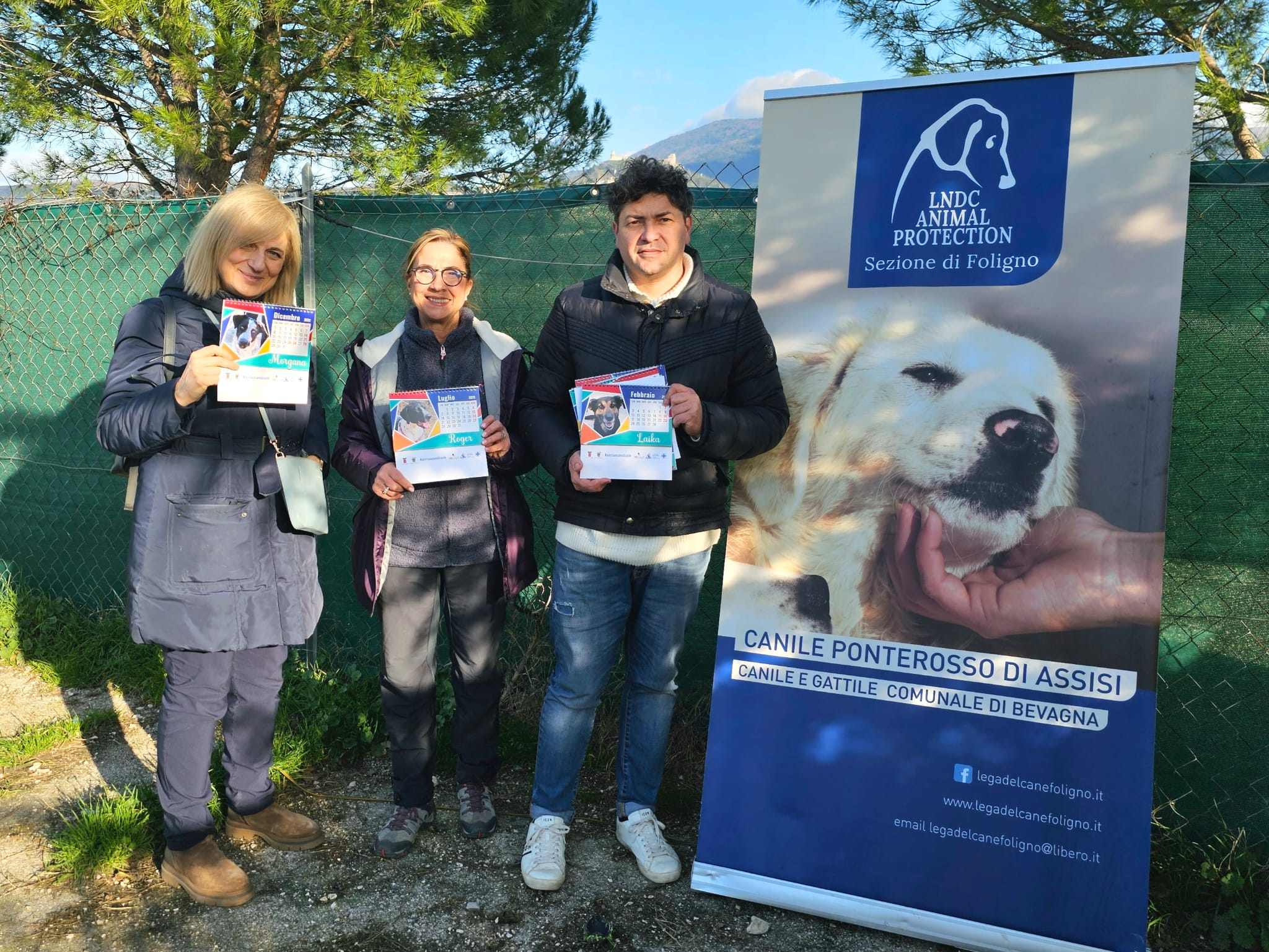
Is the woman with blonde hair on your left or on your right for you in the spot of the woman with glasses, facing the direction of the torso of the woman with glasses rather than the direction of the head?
on your right

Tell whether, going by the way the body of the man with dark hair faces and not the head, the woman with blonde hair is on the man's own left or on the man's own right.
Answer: on the man's own right

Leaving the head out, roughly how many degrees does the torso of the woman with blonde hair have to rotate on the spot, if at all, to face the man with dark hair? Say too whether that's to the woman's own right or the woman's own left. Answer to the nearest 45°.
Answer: approximately 45° to the woman's own left

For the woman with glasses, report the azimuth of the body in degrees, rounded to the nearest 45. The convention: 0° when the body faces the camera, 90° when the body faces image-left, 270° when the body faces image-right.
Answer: approximately 0°

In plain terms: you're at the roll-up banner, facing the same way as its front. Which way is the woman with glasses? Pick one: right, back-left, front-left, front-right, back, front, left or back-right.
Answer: right

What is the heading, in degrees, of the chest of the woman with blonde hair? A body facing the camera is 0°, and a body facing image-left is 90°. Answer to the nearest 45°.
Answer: approximately 315°

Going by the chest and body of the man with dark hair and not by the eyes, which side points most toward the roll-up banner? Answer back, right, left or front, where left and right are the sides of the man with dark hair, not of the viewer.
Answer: left

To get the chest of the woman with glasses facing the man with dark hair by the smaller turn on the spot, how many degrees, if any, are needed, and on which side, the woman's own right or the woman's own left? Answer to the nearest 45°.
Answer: approximately 45° to the woman's own left

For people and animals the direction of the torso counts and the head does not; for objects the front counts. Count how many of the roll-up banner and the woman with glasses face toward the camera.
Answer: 2
